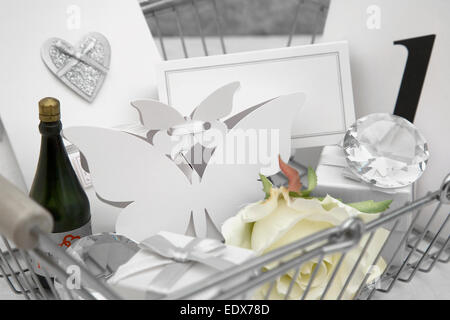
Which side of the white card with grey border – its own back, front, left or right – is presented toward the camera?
front
